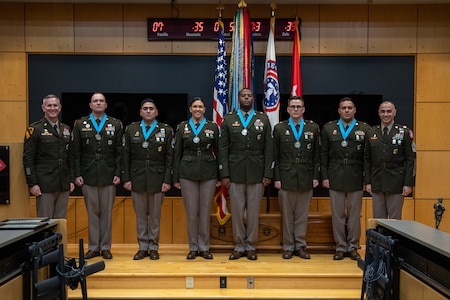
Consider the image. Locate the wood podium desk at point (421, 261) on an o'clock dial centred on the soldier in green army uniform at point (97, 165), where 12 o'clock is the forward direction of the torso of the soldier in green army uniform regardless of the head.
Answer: The wood podium desk is roughly at 11 o'clock from the soldier in green army uniform.

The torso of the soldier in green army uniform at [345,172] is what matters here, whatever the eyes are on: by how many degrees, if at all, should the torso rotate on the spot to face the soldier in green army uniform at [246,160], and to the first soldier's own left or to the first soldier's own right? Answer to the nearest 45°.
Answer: approximately 90° to the first soldier's own right

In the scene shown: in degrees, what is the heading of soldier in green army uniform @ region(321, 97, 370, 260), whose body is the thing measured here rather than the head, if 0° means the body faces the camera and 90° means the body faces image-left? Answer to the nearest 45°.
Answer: approximately 0°

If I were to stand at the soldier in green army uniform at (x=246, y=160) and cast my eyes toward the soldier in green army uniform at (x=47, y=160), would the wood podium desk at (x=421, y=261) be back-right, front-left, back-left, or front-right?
back-left

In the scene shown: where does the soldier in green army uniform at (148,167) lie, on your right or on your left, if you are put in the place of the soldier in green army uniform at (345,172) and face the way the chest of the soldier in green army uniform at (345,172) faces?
on your right

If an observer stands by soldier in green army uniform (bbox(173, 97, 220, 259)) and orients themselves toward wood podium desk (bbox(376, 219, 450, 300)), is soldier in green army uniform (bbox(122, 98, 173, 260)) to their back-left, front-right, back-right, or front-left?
back-right

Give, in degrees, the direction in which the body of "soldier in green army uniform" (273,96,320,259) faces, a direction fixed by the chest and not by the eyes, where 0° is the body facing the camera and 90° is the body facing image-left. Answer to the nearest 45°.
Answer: approximately 0°

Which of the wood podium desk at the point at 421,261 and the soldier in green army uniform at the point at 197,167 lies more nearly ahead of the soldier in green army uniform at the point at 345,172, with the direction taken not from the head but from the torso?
the wood podium desk
